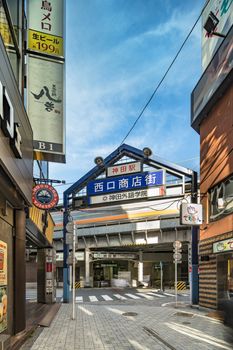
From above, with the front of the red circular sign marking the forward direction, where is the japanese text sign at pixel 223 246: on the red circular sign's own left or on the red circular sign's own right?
on the red circular sign's own left

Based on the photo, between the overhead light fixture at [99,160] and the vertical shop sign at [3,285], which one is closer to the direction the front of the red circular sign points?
the vertical shop sign

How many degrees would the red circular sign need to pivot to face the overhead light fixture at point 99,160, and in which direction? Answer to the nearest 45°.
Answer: approximately 180°

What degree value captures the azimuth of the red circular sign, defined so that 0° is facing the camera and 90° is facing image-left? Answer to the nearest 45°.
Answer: approximately 0°
